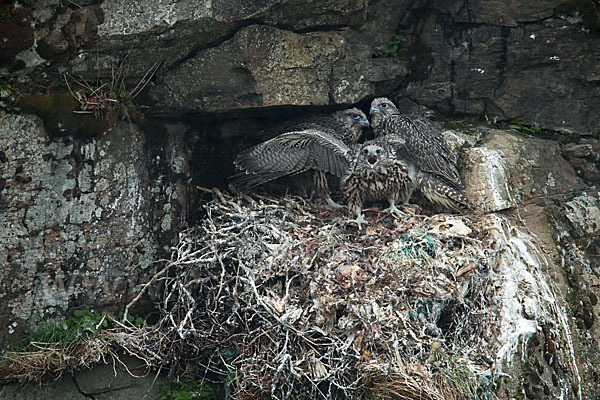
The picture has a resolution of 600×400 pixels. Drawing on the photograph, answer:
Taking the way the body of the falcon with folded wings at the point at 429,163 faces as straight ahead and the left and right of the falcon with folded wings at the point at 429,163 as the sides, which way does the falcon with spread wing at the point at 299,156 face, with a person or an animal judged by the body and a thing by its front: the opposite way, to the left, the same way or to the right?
the opposite way

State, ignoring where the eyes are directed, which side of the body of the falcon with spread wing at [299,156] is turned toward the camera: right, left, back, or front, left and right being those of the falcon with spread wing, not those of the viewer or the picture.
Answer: right

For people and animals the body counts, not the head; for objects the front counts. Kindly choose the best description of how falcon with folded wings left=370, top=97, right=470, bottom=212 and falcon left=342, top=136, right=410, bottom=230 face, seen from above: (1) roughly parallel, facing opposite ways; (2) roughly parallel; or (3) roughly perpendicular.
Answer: roughly perpendicular

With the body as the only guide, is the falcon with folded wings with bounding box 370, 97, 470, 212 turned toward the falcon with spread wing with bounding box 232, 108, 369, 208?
yes

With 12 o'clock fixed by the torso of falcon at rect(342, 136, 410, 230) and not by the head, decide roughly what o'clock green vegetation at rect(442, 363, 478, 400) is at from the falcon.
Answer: The green vegetation is roughly at 11 o'clock from the falcon.

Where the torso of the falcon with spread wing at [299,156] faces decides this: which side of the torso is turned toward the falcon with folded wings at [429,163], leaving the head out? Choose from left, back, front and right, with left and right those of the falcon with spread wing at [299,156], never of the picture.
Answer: front

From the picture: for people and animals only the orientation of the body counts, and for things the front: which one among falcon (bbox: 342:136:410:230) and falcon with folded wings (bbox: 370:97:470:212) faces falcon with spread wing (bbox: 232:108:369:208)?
falcon with folded wings (bbox: 370:97:470:212)

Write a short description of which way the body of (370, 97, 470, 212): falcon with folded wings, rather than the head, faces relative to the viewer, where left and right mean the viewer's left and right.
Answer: facing to the left of the viewer

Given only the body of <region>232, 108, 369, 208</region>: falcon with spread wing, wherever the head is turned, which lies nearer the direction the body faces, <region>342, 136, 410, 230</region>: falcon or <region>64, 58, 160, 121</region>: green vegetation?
the falcon

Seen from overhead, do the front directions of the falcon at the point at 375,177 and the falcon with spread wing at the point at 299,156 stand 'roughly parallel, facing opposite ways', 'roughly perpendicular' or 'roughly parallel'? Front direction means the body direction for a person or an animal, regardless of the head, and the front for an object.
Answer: roughly perpendicular

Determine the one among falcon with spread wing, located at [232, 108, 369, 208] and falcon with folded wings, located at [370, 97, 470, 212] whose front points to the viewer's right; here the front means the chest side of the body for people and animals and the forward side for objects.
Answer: falcon with spread wing, located at [232, 108, 369, 208]

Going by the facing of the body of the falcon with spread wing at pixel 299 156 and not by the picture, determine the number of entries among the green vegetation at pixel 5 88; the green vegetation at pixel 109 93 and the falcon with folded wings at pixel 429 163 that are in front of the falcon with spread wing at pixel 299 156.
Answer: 1
